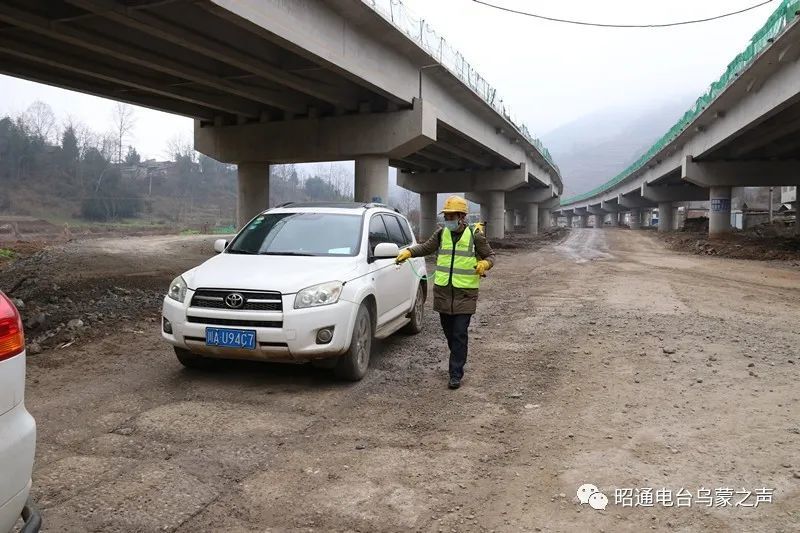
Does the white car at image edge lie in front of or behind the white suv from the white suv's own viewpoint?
in front

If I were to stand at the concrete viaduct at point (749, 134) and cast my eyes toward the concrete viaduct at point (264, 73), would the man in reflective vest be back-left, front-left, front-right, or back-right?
front-left

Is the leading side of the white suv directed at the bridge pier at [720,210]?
no

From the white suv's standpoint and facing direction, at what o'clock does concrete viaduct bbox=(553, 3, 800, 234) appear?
The concrete viaduct is roughly at 6 o'clock from the white suv.

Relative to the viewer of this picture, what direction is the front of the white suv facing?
facing the viewer and to the left of the viewer

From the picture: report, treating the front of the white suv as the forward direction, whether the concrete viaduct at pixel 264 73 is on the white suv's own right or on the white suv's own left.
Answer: on the white suv's own right
